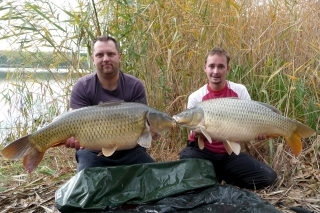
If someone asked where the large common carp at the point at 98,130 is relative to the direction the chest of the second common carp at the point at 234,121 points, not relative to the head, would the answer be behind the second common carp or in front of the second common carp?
in front

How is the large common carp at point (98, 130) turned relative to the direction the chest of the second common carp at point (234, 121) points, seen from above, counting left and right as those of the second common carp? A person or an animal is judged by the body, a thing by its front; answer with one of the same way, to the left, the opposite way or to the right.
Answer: the opposite way

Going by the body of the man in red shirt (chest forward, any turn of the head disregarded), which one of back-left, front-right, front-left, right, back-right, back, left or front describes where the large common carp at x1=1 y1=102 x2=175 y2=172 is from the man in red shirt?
front-right

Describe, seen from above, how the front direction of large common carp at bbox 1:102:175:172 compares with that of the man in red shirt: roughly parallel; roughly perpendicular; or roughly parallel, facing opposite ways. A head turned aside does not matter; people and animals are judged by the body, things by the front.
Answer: roughly perpendicular

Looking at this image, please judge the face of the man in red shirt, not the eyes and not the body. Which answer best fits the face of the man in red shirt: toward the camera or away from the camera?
toward the camera

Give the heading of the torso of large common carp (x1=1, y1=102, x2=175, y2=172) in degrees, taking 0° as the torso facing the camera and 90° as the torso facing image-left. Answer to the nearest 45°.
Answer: approximately 270°

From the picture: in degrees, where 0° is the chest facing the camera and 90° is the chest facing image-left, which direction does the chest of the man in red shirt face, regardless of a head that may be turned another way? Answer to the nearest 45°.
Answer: approximately 0°

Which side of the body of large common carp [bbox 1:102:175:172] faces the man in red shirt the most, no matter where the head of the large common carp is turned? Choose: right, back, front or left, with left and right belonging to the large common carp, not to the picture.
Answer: front

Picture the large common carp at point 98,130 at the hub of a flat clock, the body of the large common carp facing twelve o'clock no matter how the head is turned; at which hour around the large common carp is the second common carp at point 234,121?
The second common carp is roughly at 12 o'clock from the large common carp.

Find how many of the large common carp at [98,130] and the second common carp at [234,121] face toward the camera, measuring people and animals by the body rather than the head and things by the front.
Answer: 0

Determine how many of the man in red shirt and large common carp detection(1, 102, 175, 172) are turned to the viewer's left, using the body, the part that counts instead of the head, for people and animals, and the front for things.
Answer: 0

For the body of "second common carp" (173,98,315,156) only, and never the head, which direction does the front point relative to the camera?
to the viewer's left
